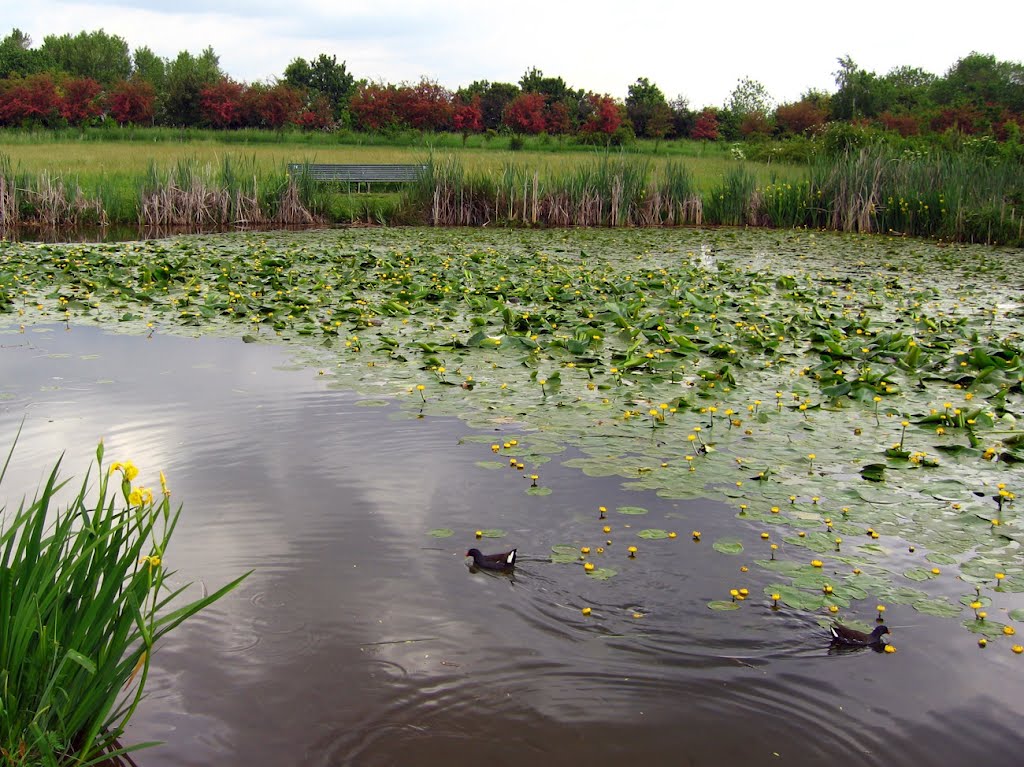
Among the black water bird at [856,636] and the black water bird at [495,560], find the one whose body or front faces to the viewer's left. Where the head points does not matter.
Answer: the black water bird at [495,560]

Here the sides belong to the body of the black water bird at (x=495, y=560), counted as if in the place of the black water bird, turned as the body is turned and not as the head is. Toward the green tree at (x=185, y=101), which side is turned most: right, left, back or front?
right

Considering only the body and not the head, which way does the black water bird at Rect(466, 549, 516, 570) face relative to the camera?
to the viewer's left

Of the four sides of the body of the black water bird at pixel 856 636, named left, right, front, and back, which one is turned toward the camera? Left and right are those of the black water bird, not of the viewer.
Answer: right

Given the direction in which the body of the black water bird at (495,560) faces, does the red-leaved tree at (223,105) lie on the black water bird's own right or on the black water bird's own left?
on the black water bird's own right

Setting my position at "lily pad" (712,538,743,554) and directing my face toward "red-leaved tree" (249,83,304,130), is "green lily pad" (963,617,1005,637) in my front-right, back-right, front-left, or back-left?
back-right

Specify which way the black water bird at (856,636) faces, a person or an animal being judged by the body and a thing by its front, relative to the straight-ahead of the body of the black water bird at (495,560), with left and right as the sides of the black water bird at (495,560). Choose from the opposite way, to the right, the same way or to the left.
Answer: the opposite way

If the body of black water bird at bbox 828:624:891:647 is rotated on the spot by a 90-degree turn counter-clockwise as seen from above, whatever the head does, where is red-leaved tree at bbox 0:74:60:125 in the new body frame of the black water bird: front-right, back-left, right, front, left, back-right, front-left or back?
front-left

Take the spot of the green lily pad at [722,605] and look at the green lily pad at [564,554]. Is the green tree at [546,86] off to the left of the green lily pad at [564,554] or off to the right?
right

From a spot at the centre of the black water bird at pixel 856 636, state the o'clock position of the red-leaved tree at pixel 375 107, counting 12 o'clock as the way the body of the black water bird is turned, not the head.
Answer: The red-leaved tree is roughly at 8 o'clock from the black water bird.

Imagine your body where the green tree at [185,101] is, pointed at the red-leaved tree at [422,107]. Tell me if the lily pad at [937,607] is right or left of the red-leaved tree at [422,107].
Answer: right

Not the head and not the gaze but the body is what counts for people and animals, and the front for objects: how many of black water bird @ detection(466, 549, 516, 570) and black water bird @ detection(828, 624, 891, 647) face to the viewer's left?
1
